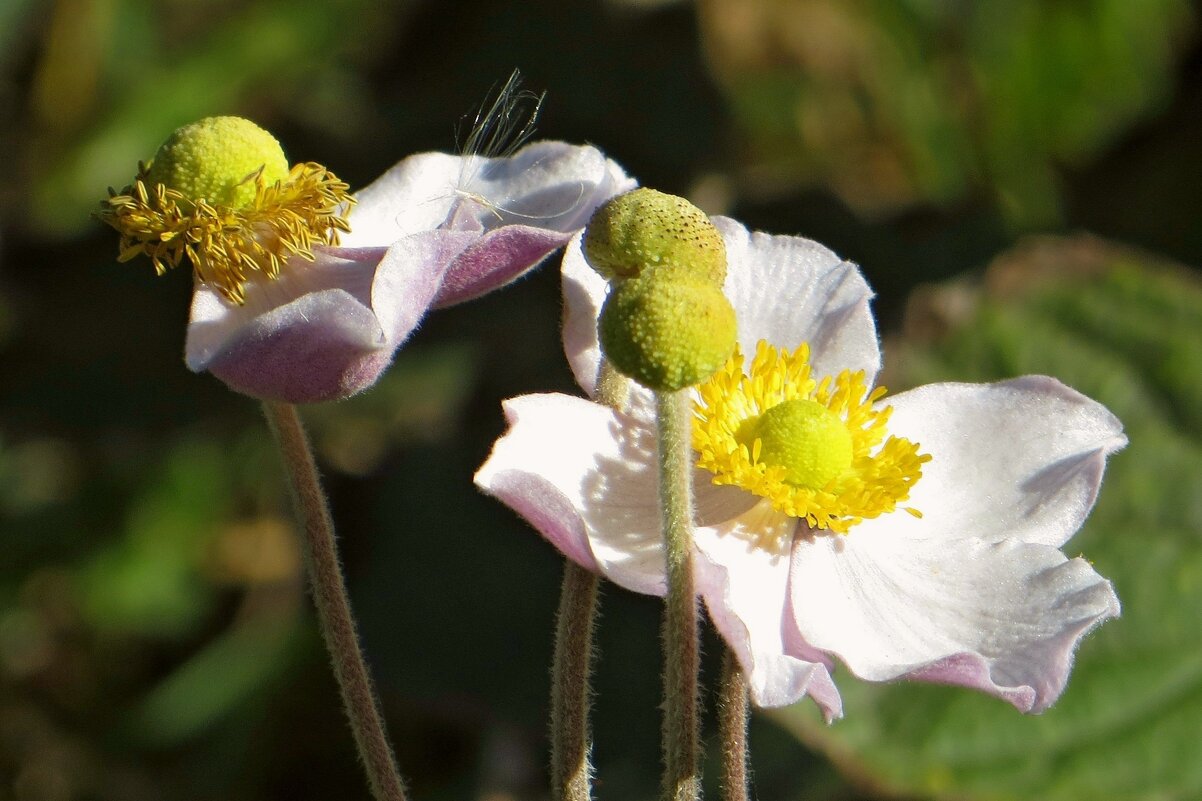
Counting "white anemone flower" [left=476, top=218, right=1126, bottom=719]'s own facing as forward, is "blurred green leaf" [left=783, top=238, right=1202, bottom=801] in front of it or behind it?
behind

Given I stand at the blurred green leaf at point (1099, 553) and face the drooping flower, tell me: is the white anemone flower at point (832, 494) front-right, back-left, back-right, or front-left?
front-left

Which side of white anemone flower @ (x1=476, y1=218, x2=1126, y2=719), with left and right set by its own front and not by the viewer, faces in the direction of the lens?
front

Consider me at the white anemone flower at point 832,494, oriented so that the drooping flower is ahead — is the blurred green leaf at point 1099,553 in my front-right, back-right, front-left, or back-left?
back-right
